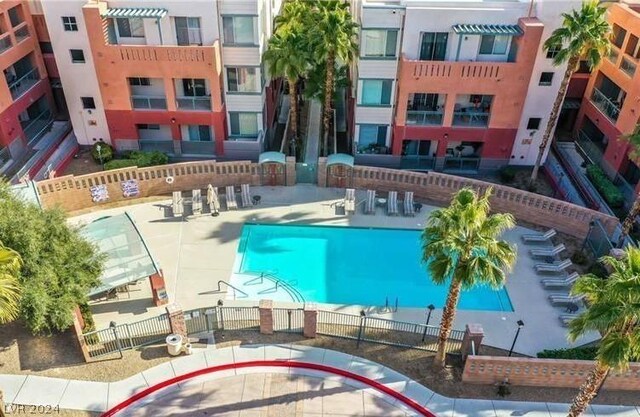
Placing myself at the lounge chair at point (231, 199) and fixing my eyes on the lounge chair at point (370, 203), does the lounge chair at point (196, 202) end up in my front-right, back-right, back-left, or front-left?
back-right

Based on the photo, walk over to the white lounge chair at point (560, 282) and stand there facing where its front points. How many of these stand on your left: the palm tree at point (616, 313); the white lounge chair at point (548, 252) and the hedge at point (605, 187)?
1

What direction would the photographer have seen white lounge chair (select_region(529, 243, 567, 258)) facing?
facing to the left of the viewer

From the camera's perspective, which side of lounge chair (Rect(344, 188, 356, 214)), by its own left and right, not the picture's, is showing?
front

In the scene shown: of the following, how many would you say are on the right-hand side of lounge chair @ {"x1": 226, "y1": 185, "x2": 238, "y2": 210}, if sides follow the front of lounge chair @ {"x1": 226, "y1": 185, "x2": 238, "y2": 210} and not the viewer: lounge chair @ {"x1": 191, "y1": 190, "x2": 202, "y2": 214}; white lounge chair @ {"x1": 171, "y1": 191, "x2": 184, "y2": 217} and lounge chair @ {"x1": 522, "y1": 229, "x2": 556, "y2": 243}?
2

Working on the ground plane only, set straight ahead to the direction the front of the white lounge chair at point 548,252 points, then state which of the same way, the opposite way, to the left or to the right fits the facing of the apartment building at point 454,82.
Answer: to the left

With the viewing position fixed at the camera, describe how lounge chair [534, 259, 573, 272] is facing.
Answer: facing to the left of the viewer

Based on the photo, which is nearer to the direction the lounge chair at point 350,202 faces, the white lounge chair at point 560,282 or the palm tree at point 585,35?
the white lounge chair

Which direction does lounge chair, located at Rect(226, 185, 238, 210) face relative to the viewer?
toward the camera

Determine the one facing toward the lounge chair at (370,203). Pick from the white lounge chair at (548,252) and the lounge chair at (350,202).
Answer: the white lounge chair
